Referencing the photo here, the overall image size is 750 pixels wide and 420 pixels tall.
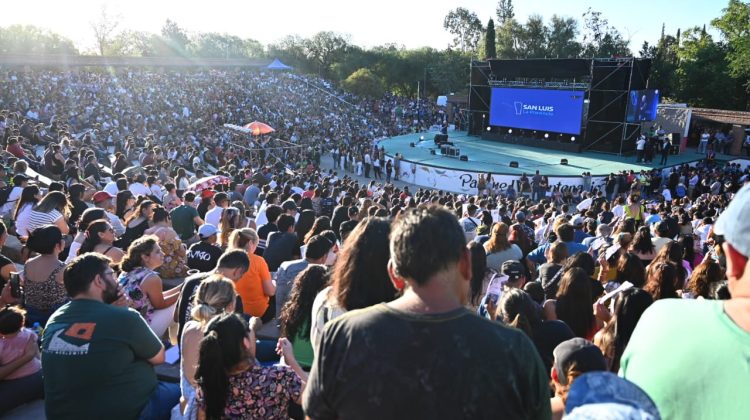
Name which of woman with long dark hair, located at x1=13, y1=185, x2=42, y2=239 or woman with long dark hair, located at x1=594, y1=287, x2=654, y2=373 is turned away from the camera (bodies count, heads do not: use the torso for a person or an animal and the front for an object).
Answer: woman with long dark hair, located at x1=594, y1=287, x2=654, y2=373

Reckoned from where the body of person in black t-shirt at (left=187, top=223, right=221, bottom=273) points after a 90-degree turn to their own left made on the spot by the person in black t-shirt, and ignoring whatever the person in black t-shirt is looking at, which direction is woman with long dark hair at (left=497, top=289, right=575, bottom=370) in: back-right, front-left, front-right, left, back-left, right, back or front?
back

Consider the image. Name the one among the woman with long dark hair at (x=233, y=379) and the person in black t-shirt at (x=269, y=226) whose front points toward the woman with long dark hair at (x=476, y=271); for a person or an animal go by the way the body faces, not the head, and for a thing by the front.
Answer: the woman with long dark hair at (x=233, y=379)

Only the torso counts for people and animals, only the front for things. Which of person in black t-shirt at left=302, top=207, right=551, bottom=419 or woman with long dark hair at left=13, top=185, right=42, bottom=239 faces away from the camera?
the person in black t-shirt

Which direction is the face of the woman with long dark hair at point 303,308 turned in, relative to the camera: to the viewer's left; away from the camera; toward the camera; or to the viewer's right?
away from the camera

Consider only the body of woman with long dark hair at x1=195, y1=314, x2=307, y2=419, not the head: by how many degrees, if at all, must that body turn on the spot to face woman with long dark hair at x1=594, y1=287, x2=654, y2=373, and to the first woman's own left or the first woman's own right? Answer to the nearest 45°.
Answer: approximately 45° to the first woman's own right

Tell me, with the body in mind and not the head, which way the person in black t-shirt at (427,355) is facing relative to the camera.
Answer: away from the camera

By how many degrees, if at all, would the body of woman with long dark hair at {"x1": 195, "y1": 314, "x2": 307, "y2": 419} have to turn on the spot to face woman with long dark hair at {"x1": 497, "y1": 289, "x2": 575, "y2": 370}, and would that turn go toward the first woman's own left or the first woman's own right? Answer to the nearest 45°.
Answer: approximately 45° to the first woman's own right

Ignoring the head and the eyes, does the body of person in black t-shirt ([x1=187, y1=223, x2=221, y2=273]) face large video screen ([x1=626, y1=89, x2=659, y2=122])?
yes

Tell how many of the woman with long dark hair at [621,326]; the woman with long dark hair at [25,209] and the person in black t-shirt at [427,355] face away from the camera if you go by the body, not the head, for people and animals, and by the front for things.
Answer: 2

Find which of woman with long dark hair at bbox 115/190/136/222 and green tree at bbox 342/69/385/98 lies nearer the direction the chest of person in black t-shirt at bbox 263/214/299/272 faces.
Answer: the green tree

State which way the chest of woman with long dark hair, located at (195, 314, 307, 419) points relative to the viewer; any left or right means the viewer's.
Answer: facing away from the viewer and to the right of the viewer

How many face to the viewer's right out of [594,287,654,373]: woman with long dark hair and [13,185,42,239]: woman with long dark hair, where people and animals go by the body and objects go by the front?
1

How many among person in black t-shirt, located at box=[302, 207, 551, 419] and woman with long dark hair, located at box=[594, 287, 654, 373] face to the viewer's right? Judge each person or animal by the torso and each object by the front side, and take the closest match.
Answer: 0

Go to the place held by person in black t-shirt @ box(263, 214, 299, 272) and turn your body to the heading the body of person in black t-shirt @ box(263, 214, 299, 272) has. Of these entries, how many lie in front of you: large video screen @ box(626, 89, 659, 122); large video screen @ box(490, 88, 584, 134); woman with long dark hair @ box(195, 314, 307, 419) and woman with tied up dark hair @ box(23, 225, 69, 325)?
2

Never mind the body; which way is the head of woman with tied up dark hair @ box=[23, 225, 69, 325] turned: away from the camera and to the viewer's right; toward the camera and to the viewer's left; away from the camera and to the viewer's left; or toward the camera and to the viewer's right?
away from the camera and to the viewer's right

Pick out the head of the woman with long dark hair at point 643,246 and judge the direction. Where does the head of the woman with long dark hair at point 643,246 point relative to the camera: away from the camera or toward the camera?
away from the camera

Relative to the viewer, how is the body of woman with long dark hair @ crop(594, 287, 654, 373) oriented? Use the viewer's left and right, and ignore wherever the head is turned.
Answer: facing away from the viewer

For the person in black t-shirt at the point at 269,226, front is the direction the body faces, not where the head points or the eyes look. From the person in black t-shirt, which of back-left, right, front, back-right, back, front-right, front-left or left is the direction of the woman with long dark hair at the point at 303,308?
back-right

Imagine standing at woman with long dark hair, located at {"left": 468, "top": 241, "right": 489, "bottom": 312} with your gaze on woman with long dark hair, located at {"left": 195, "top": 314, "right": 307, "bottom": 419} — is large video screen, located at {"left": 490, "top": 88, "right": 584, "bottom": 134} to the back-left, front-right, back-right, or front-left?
back-right
